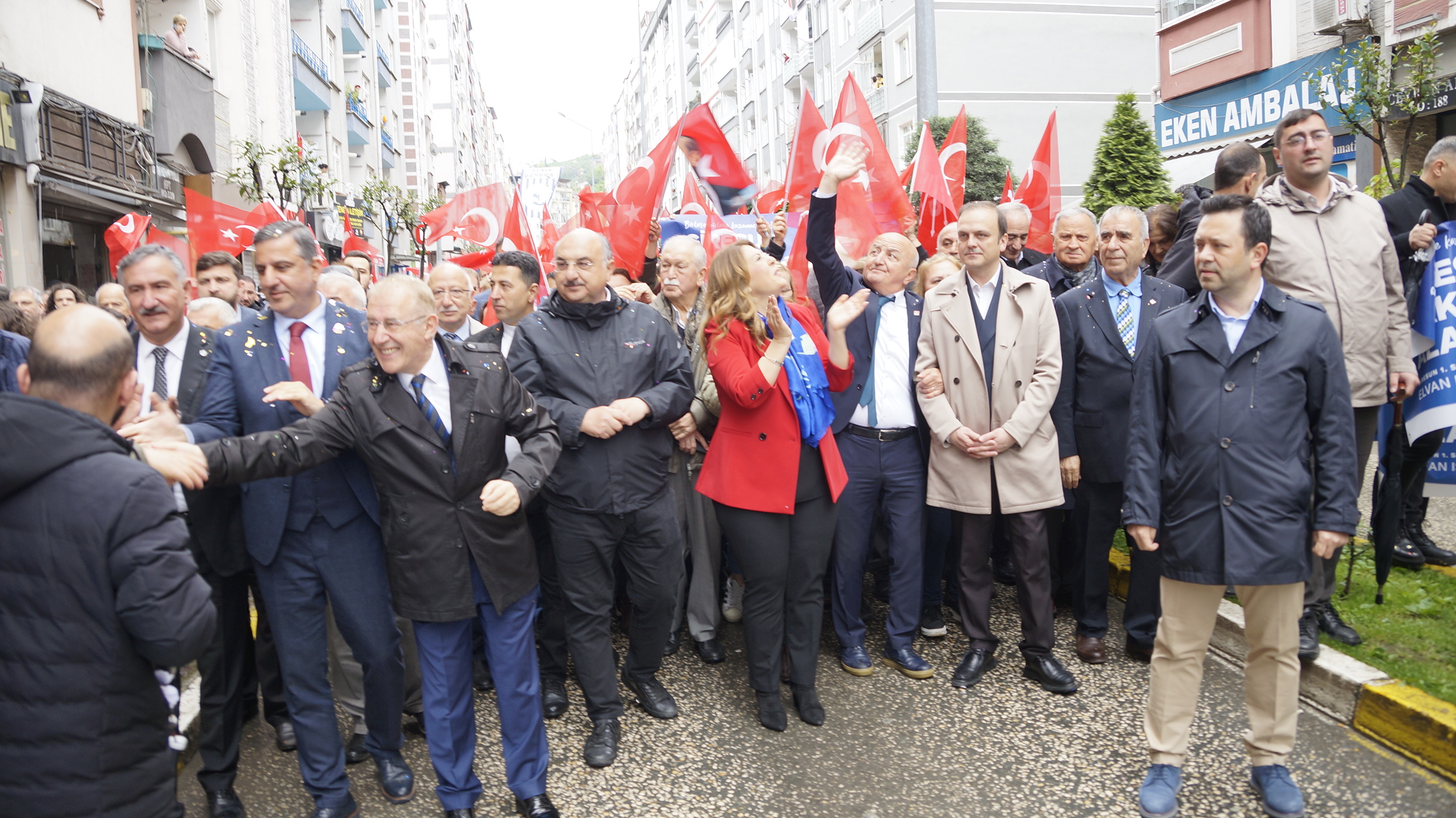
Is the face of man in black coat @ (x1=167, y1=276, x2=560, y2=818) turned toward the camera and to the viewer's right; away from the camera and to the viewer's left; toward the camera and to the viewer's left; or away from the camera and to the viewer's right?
toward the camera and to the viewer's left

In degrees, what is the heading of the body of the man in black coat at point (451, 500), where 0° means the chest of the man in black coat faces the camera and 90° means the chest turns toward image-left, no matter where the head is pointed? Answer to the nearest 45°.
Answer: approximately 0°

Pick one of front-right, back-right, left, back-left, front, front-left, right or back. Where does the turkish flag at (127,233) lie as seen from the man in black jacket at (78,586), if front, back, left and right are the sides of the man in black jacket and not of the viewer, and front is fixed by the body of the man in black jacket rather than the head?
front-left

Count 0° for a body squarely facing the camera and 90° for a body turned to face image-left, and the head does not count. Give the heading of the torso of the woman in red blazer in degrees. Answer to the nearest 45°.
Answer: approximately 315°

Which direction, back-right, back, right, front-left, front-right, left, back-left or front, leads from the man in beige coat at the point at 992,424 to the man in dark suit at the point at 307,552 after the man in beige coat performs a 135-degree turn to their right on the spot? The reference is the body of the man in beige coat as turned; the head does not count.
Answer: left

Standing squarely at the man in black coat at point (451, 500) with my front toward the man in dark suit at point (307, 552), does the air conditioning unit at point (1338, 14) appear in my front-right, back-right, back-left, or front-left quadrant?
back-right

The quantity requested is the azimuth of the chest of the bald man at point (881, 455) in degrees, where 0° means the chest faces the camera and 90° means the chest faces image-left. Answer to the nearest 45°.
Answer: approximately 0°

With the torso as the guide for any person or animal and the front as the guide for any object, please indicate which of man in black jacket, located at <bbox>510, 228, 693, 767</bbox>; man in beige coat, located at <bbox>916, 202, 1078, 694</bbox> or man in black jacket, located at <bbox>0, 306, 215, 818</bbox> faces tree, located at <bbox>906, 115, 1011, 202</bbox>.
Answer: man in black jacket, located at <bbox>0, 306, 215, 818</bbox>

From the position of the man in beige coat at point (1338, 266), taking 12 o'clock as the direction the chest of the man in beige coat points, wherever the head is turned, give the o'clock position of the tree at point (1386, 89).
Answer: The tree is roughly at 6 o'clock from the man in beige coat.

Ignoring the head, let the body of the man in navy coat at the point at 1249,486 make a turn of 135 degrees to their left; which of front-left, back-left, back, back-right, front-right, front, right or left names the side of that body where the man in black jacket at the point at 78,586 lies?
back

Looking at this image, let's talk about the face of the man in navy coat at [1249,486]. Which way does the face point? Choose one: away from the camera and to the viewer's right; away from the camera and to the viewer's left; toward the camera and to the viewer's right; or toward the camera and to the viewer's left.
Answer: toward the camera and to the viewer's left

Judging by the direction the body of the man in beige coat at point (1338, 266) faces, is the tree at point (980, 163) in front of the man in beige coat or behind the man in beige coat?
behind

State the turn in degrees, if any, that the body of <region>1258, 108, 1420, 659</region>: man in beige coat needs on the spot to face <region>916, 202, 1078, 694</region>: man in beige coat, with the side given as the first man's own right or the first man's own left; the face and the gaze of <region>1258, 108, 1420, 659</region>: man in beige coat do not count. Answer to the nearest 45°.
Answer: approximately 90° to the first man's own right
